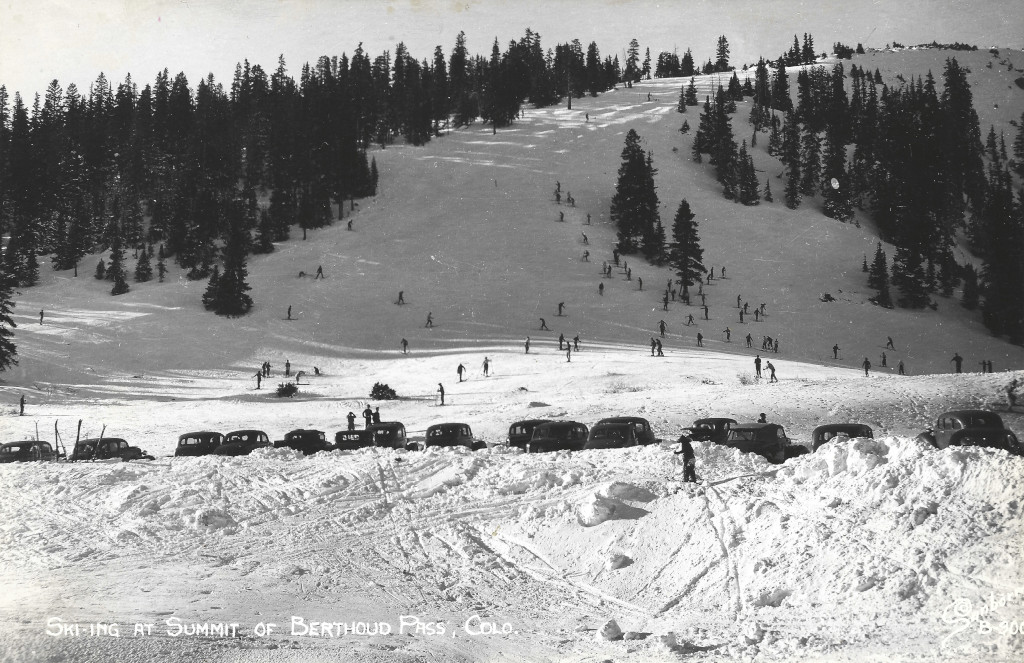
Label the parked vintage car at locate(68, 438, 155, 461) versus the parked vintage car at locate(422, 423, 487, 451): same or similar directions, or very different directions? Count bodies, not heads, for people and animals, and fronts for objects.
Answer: same or similar directions

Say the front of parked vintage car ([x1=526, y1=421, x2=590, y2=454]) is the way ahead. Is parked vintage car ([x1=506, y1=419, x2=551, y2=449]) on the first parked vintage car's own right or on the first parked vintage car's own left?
on the first parked vintage car's own right
